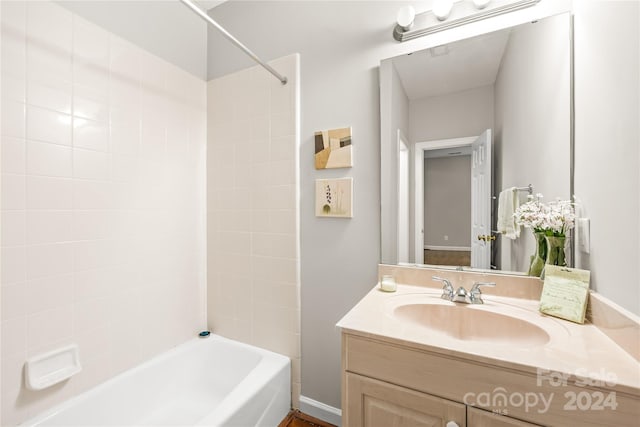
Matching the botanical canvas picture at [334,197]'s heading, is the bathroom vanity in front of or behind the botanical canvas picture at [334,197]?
in front

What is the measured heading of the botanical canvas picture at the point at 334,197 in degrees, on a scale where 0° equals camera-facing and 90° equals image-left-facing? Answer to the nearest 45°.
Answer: approximately 0°

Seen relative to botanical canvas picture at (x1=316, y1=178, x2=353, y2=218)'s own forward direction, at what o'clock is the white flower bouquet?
The white flower bouquet is roughly at 10 o'clock from the botanical canvas picture.

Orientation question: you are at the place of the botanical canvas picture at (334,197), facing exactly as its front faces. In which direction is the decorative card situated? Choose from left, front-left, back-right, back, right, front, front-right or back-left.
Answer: front-left

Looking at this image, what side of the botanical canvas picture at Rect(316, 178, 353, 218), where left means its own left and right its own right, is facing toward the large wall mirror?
left
